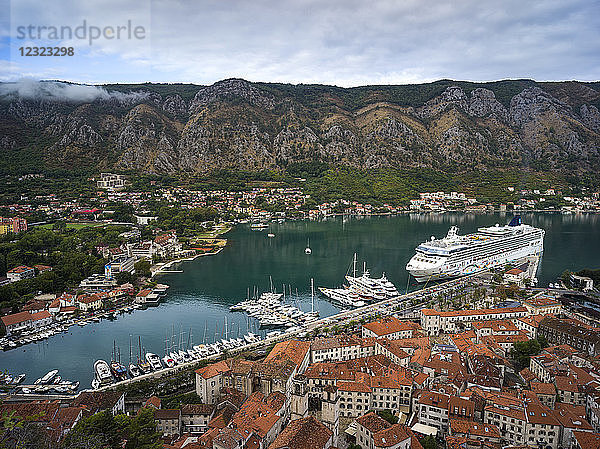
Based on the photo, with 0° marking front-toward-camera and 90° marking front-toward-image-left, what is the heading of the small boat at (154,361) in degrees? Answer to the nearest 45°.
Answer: approximately 135°

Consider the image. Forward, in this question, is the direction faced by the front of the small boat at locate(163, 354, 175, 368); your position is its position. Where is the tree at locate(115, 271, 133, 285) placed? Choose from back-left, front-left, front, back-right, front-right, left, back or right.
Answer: front-right

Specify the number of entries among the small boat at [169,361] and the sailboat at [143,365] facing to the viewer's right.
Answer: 0

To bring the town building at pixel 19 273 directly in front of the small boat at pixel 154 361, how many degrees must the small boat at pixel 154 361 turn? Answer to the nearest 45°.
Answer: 0° — it already faces it

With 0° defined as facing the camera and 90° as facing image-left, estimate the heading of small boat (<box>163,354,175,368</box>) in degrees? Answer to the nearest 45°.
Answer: approximately 135°

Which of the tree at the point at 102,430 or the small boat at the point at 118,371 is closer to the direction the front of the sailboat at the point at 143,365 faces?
the small boat

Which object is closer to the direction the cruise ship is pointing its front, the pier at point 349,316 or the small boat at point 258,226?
the pier

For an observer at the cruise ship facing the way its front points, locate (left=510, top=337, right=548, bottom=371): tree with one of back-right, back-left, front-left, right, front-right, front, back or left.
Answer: front-left

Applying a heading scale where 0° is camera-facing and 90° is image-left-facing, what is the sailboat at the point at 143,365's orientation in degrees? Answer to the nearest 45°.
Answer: approximately 135°

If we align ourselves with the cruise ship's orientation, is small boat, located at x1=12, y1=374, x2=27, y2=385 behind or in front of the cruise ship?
in front

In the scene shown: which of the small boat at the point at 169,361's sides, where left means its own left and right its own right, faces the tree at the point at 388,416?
back

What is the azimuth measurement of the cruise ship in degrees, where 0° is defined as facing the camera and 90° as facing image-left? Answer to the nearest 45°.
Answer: approximately 45°

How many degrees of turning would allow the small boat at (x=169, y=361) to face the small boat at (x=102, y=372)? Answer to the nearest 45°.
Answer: approximately 45° to its left

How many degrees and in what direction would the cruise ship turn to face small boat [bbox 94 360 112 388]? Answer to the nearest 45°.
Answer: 0° — it already faces it
